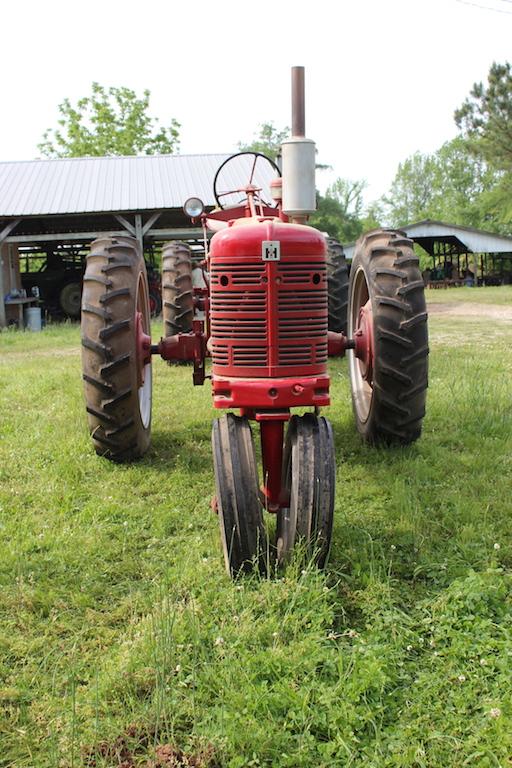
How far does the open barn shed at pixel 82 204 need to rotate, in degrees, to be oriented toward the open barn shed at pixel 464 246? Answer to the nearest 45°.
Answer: approximately 135° to its left

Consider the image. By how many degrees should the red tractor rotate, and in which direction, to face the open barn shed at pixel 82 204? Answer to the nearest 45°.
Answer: approximately 180°

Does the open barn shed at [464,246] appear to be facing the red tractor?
yes

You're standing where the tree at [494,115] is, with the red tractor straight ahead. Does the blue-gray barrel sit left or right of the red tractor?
right

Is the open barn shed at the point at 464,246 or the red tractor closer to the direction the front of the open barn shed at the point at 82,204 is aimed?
the red tractor

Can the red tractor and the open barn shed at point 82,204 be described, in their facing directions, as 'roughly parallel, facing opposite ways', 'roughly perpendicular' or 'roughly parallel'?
roughly parallel

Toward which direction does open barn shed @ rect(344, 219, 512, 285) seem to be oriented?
toward the camera

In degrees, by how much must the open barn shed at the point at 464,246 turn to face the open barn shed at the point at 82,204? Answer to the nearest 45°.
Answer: approximately 45° to its right

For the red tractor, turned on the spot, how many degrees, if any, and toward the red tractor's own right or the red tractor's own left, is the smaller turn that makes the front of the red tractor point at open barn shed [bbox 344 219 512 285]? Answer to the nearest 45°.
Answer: approximately 180°

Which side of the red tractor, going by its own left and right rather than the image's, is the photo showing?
front

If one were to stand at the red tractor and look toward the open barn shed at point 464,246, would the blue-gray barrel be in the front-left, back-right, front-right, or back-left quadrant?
front-left

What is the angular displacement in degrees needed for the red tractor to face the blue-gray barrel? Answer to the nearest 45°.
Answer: approximately 180°
